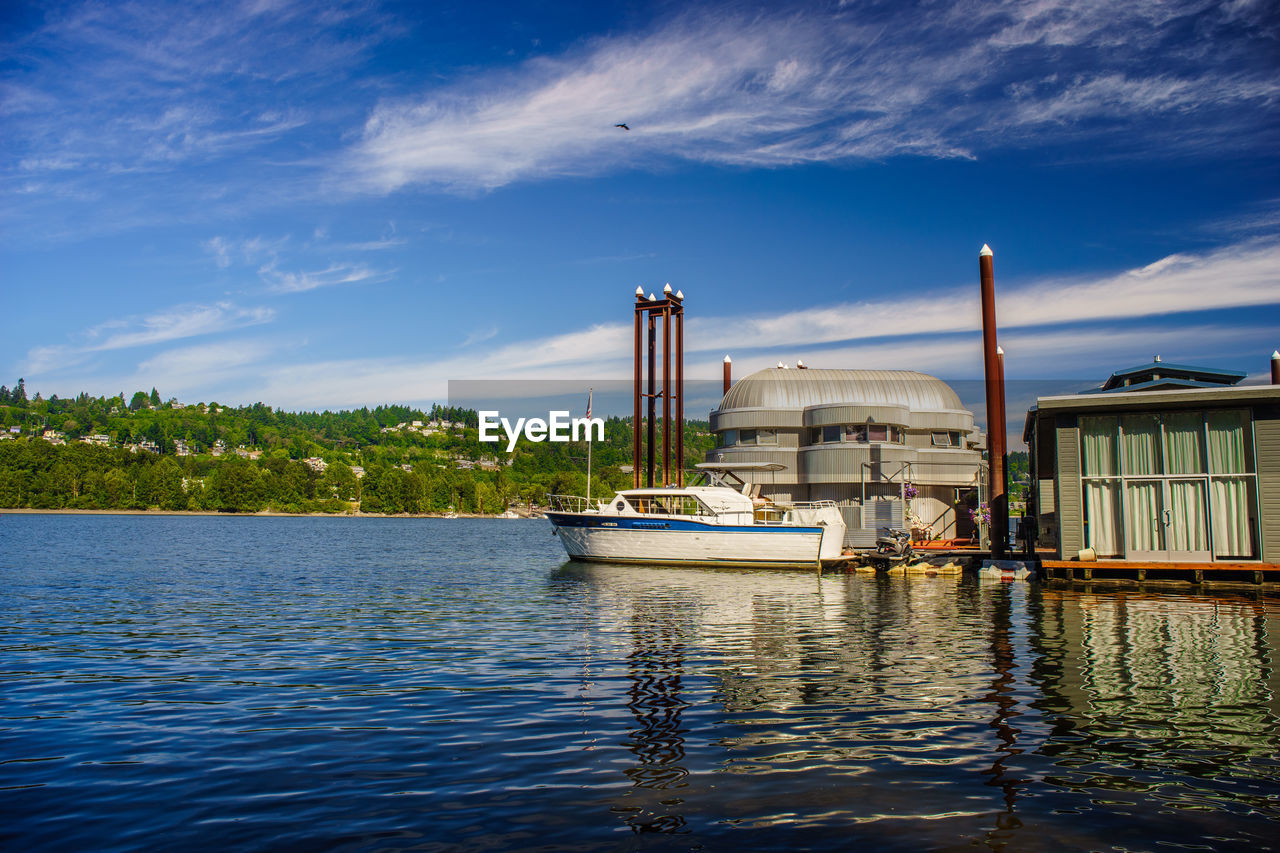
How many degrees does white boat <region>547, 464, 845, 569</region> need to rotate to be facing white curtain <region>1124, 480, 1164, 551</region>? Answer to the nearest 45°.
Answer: approximately 135° to its left

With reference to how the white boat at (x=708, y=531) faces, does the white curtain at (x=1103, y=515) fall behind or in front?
behind

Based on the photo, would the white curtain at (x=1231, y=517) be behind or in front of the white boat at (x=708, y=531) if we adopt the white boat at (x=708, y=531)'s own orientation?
behind

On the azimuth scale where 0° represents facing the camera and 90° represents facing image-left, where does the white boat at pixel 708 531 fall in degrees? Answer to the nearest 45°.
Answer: approximately 90°

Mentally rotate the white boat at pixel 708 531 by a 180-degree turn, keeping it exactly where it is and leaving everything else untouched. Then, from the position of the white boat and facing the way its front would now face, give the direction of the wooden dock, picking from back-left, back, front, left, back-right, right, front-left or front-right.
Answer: front-right

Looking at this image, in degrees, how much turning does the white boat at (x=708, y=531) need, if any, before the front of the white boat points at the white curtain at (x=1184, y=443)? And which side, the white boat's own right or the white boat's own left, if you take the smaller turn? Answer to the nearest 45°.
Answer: approximately 135° to the white boat's own left

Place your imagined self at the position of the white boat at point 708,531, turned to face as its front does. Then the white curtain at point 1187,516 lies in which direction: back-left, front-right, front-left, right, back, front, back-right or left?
back-left

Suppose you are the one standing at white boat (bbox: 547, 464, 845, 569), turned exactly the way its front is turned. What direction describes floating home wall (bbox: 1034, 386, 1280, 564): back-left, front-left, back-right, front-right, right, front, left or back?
back-left
